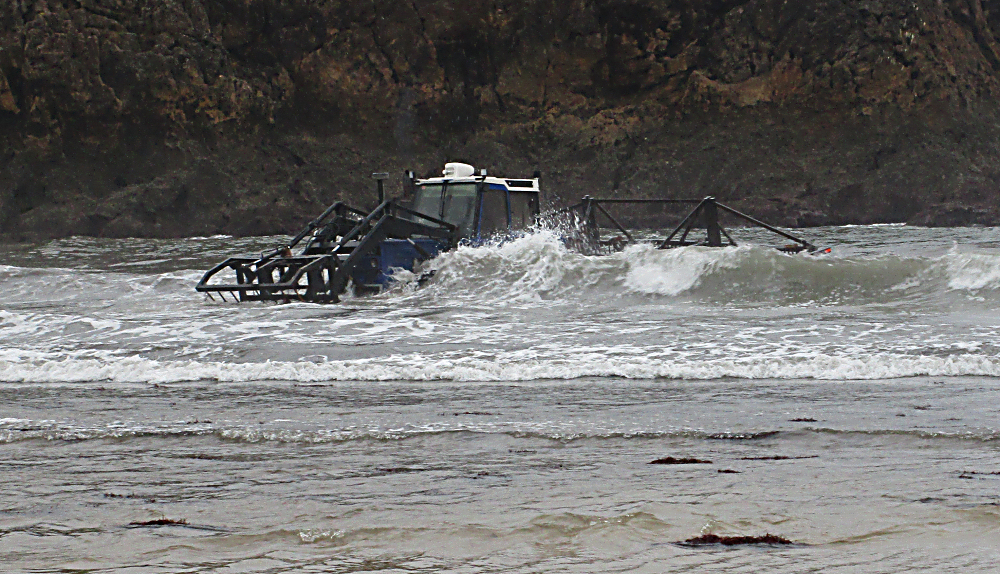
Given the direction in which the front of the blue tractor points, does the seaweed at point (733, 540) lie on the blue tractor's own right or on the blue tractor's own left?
on the blue tractor's own left

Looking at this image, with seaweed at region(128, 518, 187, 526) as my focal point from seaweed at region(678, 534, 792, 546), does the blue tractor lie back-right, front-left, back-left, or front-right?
front-right

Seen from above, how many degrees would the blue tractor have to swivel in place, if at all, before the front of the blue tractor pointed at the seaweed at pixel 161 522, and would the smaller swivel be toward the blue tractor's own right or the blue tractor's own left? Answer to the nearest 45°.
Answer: approximately 45° to the blue tractor's own left

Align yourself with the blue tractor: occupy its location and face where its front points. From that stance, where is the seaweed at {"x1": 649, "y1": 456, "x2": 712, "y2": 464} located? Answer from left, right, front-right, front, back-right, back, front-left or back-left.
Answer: front-left

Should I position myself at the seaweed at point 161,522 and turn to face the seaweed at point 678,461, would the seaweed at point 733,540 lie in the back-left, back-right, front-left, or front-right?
front-right

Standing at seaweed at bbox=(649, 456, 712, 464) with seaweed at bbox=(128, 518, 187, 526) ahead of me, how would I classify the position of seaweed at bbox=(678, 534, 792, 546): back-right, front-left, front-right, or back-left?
front-left
